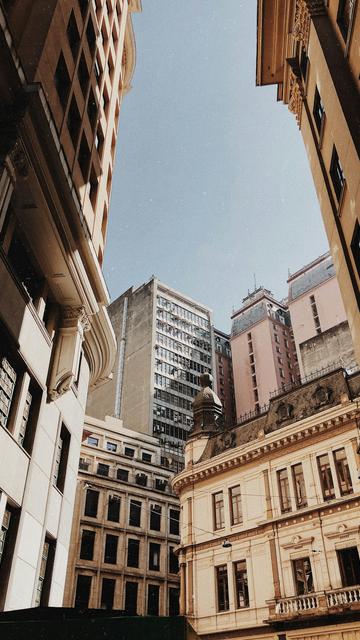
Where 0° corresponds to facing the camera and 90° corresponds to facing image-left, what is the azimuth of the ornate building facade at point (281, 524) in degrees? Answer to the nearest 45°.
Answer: approximately 45°

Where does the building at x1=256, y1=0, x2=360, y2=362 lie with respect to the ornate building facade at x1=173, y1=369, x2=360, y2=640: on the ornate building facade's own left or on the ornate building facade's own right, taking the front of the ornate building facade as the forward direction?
on the ornate building facade's own left
